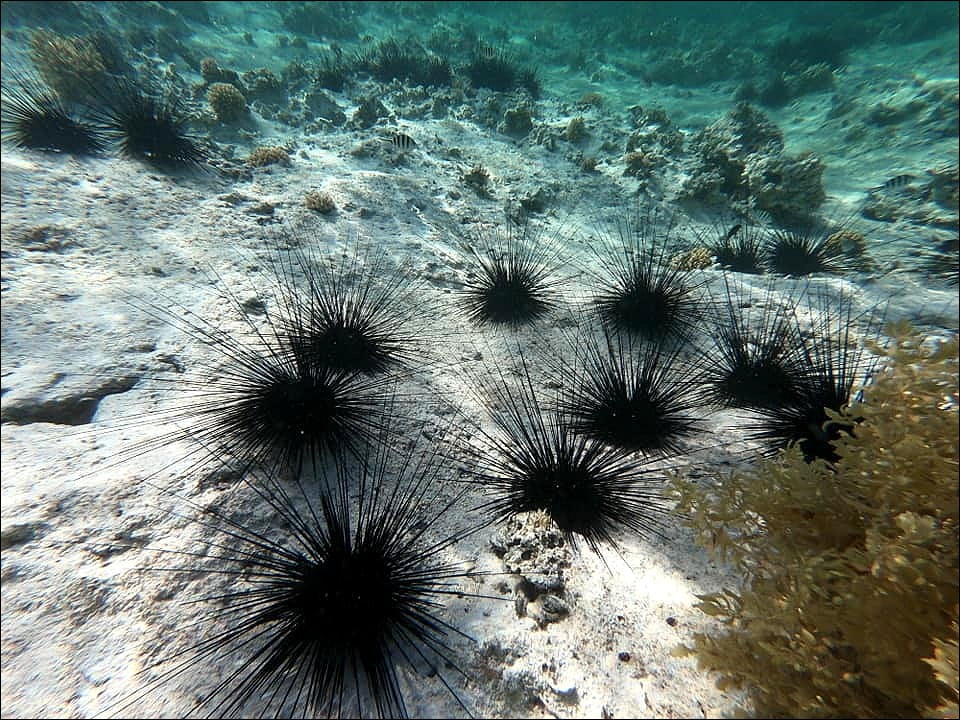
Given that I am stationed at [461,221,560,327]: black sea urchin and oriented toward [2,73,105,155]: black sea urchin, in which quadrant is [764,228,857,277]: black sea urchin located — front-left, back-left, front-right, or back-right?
back-right

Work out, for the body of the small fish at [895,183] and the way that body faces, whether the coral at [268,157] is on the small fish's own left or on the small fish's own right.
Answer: on the small fish's own right
